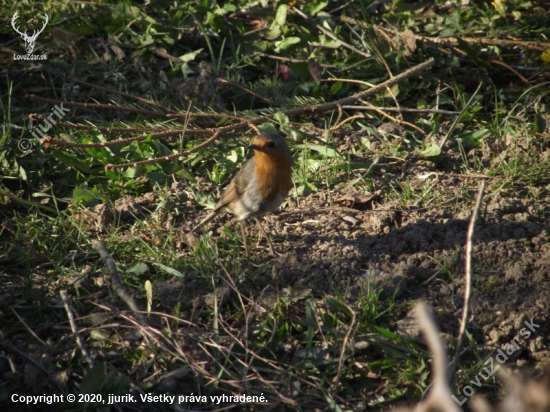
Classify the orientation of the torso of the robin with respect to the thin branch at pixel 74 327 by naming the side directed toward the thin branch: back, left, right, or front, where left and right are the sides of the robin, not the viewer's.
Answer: right

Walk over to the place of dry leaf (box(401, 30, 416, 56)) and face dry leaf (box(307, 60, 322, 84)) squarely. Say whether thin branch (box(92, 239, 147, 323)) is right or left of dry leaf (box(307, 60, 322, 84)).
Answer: left

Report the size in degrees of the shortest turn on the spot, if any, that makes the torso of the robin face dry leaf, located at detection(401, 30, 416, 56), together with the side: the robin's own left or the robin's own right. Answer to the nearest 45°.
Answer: approximately 90° to the robin's own left

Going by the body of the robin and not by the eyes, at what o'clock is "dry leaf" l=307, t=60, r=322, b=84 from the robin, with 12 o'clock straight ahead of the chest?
The dry leaf is roughly at 8 o'clock from the robin.

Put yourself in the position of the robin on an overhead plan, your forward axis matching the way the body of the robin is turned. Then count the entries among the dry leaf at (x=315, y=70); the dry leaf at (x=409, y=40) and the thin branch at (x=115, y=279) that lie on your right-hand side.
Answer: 1

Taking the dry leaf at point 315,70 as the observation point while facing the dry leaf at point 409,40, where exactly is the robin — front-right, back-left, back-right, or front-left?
back-right

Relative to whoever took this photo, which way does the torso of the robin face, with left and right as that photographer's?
facing the viewer and to the right of the viewer

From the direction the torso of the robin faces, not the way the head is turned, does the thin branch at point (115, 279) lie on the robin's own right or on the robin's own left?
on the robin's own right

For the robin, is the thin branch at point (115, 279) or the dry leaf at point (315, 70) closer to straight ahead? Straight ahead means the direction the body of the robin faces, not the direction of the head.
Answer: the thin branch
